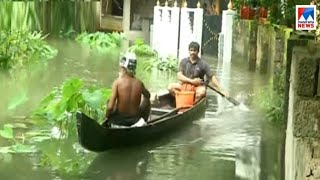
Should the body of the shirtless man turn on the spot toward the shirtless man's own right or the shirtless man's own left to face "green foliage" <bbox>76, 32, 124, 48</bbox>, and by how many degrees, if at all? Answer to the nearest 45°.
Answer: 0° — they already face it

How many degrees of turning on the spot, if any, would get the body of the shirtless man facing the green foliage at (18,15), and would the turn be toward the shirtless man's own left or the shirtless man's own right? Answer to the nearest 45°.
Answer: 0° — they already face it

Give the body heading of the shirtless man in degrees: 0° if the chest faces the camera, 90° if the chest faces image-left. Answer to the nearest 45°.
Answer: approximately 180°
